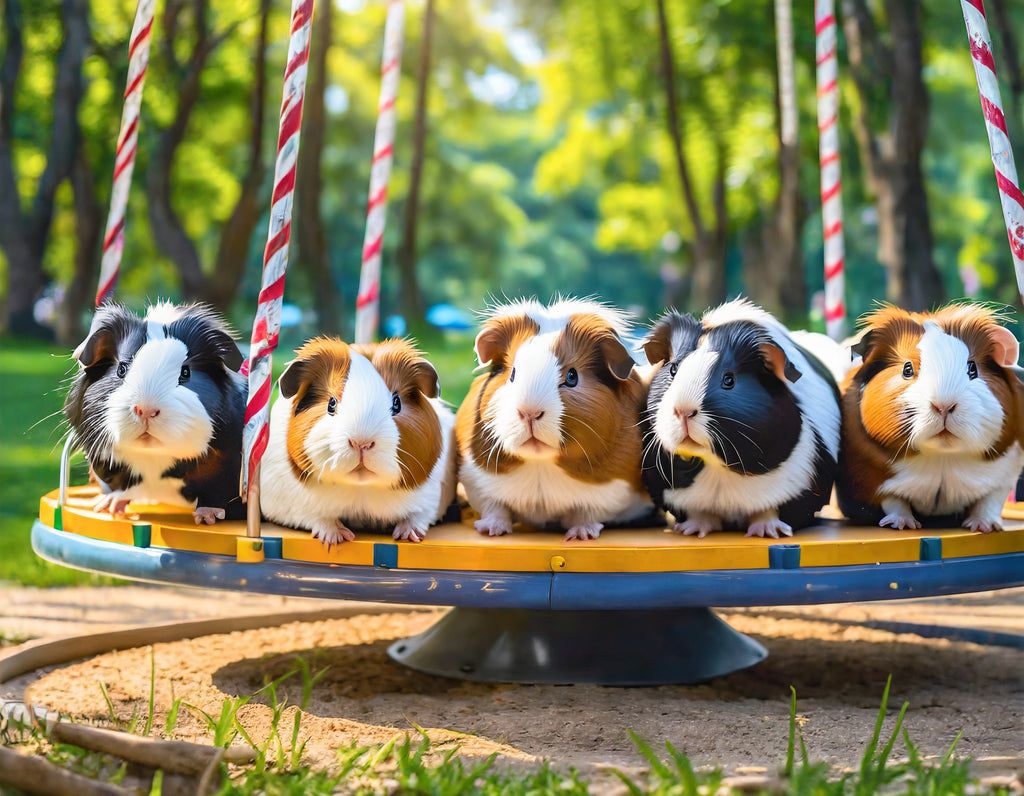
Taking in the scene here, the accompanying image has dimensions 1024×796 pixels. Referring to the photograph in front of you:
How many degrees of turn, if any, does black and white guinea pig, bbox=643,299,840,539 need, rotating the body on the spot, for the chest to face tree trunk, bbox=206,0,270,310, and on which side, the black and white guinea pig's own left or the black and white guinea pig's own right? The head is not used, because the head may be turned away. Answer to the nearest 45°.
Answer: approximately 90° to the black and white guinea pig's own right

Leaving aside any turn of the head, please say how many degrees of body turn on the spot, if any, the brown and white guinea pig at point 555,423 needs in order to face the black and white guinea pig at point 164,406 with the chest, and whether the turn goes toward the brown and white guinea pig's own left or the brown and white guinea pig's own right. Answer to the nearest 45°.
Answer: approximately 90° to the brown and white guinea pig's own right

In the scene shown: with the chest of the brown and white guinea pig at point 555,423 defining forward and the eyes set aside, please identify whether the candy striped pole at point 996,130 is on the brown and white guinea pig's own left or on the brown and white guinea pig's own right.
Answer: on the brown and white guinea pig's own left

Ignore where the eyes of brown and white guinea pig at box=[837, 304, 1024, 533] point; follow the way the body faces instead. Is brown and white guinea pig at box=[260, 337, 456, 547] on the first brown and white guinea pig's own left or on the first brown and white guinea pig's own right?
on the first brown and white guinea pig's own right

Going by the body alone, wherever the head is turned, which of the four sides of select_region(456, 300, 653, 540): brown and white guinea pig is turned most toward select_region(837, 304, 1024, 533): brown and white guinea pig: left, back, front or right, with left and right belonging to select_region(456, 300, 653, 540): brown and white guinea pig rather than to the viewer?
left

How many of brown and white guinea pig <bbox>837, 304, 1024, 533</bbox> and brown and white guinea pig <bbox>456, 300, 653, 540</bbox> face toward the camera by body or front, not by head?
2

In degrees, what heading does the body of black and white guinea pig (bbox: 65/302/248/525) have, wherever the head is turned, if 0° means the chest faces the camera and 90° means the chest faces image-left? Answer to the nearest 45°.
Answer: approximately 0°

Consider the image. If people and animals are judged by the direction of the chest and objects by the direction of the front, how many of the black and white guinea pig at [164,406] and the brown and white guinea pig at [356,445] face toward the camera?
2

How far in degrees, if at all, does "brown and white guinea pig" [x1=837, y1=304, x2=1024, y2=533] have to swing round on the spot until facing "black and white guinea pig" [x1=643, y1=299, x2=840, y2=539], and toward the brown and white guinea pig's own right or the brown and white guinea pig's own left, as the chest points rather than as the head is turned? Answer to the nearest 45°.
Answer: approximately 45° to the brown and white guinea pig's own right
